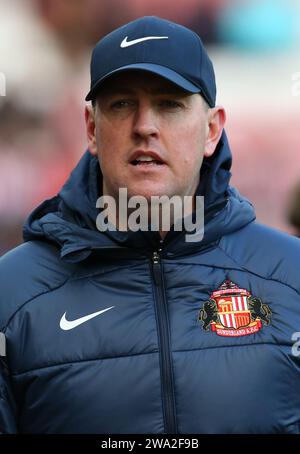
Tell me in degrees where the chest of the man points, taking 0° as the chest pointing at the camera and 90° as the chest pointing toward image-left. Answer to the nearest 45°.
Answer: approximately 0°

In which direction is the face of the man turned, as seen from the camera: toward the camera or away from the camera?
toward the camera
